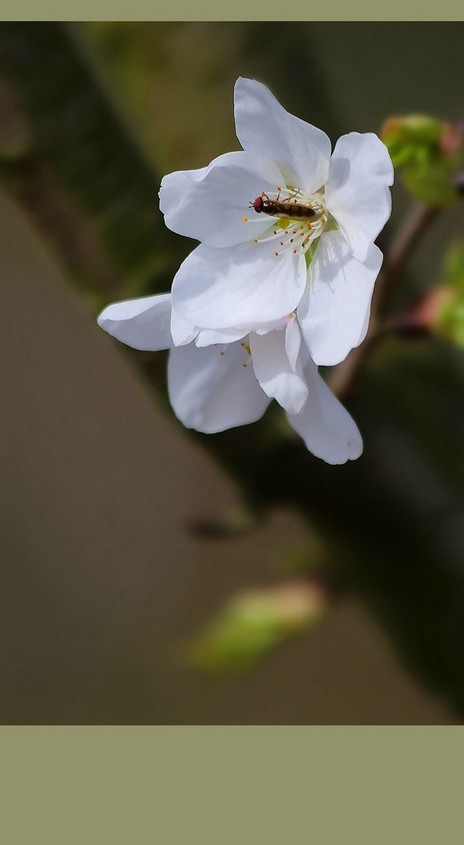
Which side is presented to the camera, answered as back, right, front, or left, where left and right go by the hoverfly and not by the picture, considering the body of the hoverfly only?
left
